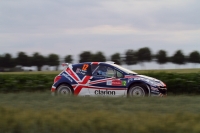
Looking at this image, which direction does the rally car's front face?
to the viewer's right
